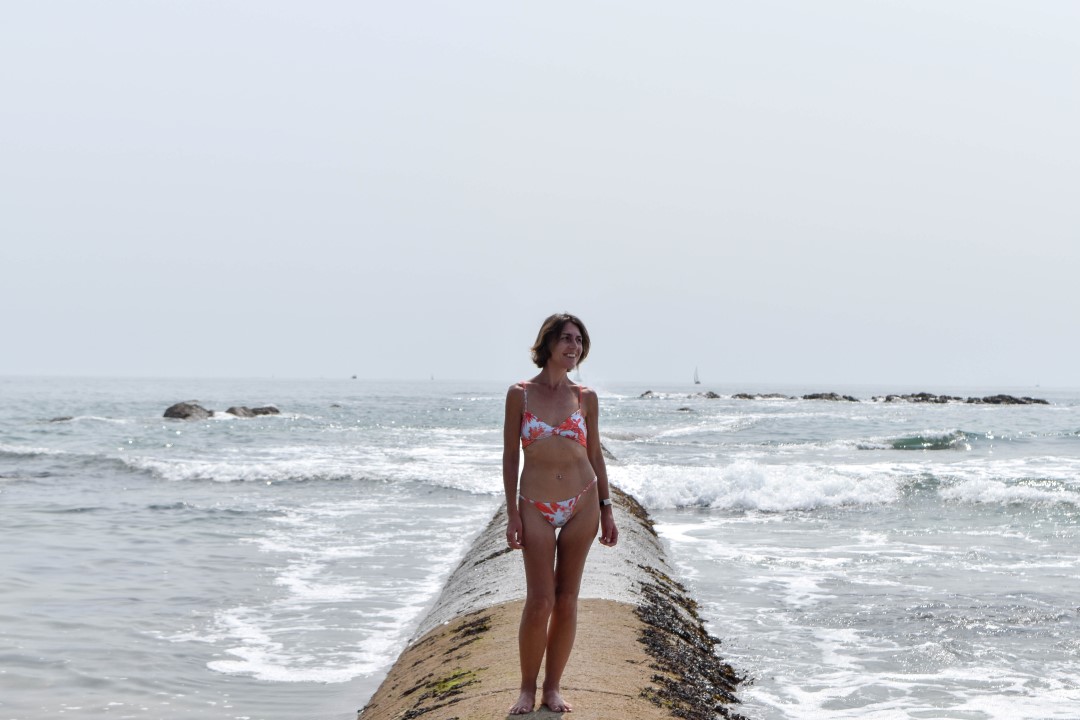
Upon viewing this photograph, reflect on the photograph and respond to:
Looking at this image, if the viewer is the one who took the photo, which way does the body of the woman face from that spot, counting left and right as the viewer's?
facing the viewer

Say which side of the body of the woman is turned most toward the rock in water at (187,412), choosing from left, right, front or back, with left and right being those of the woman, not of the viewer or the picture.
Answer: back

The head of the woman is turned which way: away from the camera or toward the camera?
toward the camera
